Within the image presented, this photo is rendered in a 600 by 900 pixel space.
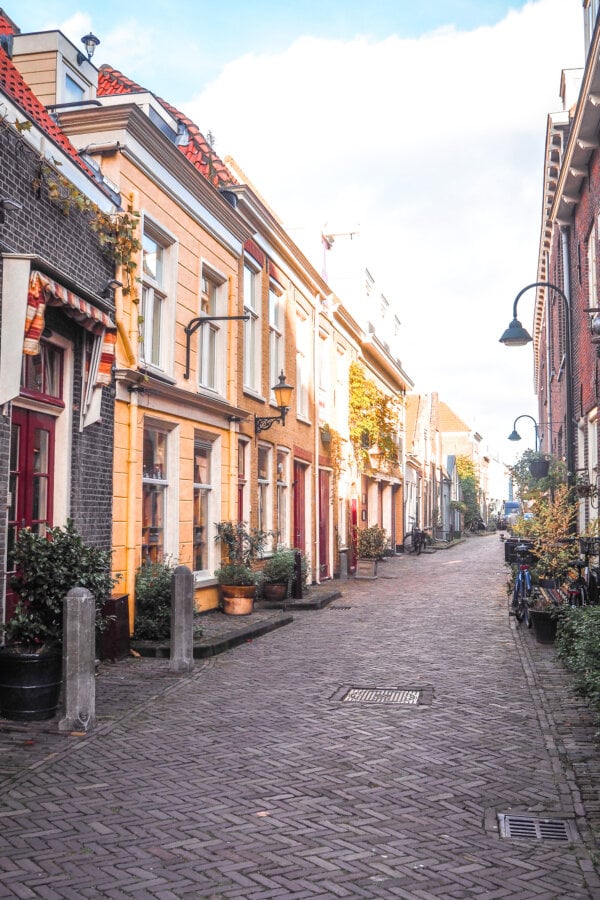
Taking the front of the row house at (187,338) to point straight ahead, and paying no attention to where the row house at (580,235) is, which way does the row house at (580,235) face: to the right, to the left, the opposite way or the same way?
the opposite way

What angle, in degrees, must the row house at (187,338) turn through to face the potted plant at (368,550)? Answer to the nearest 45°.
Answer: approximately 90° to its left

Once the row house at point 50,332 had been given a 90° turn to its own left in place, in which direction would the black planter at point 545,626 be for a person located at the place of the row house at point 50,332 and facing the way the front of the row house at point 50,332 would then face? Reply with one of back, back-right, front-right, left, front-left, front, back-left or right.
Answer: front-right

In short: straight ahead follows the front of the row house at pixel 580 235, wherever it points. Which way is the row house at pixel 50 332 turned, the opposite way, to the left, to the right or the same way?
the opposite way

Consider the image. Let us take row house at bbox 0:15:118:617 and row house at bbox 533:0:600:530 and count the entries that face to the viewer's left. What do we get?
1

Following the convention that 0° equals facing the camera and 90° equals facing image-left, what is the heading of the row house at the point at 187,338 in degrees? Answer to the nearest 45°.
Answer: approximately 315°

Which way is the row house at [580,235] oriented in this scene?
to the viewer's left

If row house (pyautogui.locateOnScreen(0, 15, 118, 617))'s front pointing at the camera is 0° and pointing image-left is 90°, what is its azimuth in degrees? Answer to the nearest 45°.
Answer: approximately 315°
